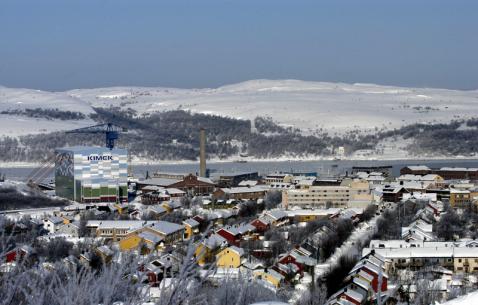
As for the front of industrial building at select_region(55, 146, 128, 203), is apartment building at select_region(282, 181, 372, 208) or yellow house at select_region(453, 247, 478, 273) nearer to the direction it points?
the yellow house

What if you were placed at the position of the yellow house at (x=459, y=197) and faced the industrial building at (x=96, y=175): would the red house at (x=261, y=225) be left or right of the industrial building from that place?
left

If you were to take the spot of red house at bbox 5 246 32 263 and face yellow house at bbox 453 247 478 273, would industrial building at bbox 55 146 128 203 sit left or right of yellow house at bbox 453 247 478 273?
left

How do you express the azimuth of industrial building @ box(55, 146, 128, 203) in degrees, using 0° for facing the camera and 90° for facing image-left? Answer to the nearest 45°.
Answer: approximately 0°

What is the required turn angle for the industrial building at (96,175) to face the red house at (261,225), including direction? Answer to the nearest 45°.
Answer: approximately 45° to its left

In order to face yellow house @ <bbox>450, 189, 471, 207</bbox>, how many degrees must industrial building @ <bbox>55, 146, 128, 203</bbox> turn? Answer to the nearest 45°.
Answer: approximately 90° to its left

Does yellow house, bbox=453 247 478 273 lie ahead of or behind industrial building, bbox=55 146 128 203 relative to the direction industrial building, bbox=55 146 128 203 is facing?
ahead

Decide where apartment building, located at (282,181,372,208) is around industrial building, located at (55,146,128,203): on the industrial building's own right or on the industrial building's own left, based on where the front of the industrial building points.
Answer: on the industrial building's own left

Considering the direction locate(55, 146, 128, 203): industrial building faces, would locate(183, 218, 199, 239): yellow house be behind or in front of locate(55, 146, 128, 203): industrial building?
in front

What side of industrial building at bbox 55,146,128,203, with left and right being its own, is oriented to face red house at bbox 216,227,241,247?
front

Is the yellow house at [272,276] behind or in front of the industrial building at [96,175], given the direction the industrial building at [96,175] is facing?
in front

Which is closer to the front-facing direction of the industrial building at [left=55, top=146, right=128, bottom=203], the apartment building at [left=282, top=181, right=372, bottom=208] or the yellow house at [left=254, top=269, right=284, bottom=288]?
the yellow house
